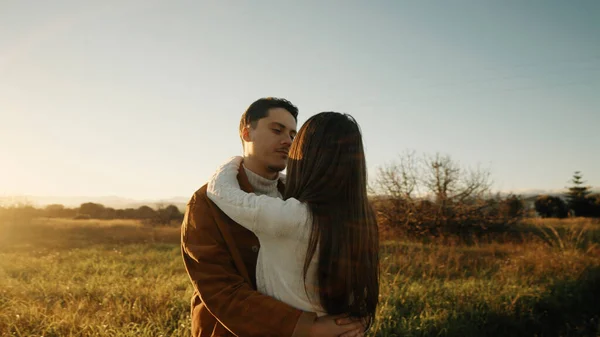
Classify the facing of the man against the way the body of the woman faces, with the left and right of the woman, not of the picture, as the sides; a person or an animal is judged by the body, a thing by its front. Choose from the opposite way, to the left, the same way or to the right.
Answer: the opposite way

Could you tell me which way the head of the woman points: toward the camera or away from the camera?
away from the camera

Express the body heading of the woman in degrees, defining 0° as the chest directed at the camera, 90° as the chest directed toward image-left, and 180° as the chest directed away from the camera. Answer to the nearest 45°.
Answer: approximately 135°

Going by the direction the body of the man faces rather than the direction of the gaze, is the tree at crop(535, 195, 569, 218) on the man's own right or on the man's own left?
on the man's own left

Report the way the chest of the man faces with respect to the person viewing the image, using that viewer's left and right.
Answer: facing the viewer and to the right of the viewer

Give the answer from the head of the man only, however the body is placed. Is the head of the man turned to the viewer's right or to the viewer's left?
to the viewer's right

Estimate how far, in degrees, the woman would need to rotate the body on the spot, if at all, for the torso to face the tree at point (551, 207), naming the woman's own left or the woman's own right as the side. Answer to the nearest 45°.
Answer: approximately 90° to the woman's own right
